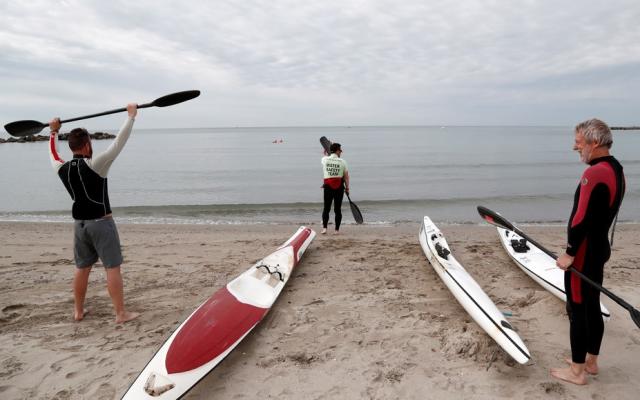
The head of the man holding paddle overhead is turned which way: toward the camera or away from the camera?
away from the camera

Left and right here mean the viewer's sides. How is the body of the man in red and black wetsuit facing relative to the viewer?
facing to the left of the viewer

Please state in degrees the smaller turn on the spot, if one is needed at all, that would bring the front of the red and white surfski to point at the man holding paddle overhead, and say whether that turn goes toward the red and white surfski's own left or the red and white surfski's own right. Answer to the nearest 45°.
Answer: approximately 90° to the red and white surfski's own left

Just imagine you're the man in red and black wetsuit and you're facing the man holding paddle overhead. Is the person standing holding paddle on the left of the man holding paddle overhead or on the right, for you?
right

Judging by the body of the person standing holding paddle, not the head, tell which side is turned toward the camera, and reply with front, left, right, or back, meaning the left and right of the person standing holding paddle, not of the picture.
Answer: back

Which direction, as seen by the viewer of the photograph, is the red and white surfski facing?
facing away from the viewer and to the right of the viewer

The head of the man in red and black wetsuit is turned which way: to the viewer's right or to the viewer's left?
to the viewer's left
